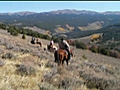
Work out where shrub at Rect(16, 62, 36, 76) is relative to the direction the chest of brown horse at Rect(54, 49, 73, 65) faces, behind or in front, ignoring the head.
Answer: behind

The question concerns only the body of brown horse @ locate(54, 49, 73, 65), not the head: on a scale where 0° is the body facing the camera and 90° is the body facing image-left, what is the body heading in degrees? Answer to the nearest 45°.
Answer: approximately 225°
